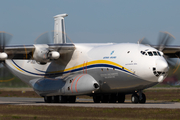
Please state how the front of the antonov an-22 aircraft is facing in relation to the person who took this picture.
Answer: facing the viewer and to the right of the viewer
